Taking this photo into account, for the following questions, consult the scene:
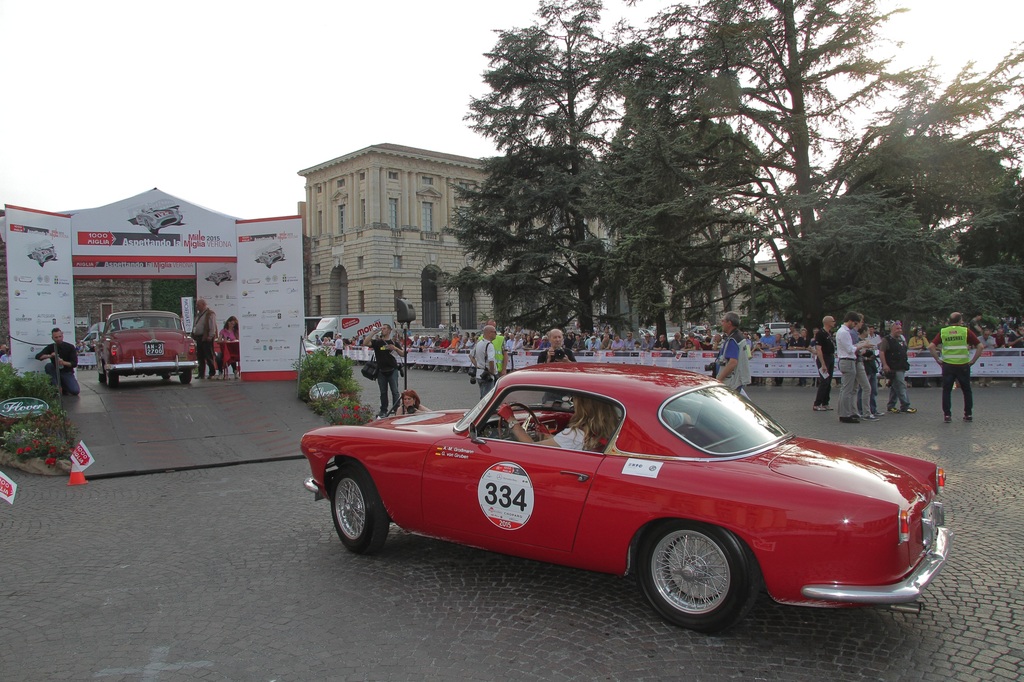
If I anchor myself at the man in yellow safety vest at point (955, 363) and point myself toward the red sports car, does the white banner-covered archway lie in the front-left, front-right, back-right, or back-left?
front-right

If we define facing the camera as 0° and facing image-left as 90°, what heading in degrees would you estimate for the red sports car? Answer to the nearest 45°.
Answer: approximately 135°

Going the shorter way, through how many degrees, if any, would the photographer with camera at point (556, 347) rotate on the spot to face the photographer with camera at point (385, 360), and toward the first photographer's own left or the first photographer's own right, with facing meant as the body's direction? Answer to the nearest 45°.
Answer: approximately 135° to the first photographer's own right

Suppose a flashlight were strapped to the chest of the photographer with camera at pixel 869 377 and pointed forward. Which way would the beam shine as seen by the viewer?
to the viewer's left

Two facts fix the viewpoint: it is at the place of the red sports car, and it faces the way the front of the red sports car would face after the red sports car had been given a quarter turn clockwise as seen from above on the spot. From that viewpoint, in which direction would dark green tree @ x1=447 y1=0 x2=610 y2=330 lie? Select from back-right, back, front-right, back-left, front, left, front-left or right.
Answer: front-left

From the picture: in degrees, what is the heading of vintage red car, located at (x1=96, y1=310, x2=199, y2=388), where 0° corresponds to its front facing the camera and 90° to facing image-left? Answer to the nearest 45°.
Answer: approximately 180°

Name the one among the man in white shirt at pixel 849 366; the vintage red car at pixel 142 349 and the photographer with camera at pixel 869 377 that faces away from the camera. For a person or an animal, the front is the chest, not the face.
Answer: the vintage red car

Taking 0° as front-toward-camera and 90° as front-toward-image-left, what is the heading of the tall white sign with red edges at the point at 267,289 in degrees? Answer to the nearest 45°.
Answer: approximately 0°

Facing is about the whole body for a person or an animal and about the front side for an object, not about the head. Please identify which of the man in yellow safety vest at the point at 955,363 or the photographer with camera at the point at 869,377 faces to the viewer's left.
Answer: the photographer with camera

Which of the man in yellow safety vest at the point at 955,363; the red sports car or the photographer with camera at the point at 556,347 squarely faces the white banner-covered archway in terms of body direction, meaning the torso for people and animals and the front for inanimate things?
the red sports car
